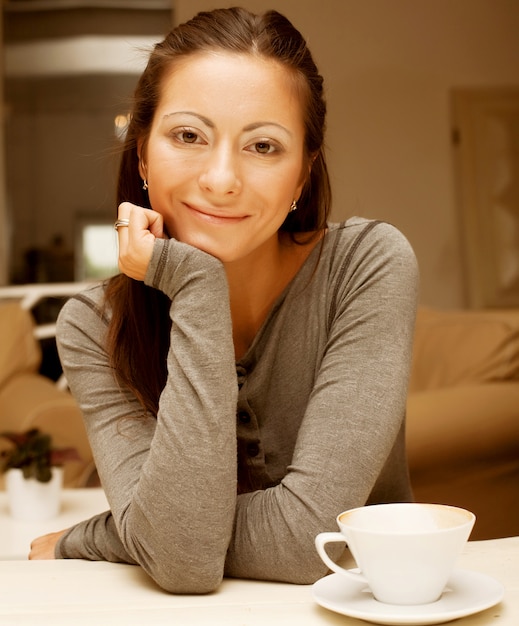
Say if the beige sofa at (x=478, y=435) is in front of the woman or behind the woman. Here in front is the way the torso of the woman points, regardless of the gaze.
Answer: behind

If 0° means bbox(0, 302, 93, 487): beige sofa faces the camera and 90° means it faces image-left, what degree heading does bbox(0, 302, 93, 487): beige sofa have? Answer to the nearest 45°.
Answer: approximately 315°

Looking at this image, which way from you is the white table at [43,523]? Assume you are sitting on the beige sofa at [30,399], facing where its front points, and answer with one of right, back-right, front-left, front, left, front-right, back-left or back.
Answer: front-right

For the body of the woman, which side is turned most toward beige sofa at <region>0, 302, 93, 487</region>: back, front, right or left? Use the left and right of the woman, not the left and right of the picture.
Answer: back

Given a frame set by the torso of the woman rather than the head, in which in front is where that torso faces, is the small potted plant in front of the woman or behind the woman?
behind

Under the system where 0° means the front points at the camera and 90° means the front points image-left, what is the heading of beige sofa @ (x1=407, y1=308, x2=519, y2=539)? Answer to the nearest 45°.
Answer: approximately 0°

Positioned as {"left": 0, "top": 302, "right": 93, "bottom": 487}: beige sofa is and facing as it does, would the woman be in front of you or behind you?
in front

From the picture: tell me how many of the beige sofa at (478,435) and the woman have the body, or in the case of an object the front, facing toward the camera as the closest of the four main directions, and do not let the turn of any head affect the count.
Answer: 2

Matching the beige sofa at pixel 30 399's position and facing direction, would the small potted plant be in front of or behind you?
in front
